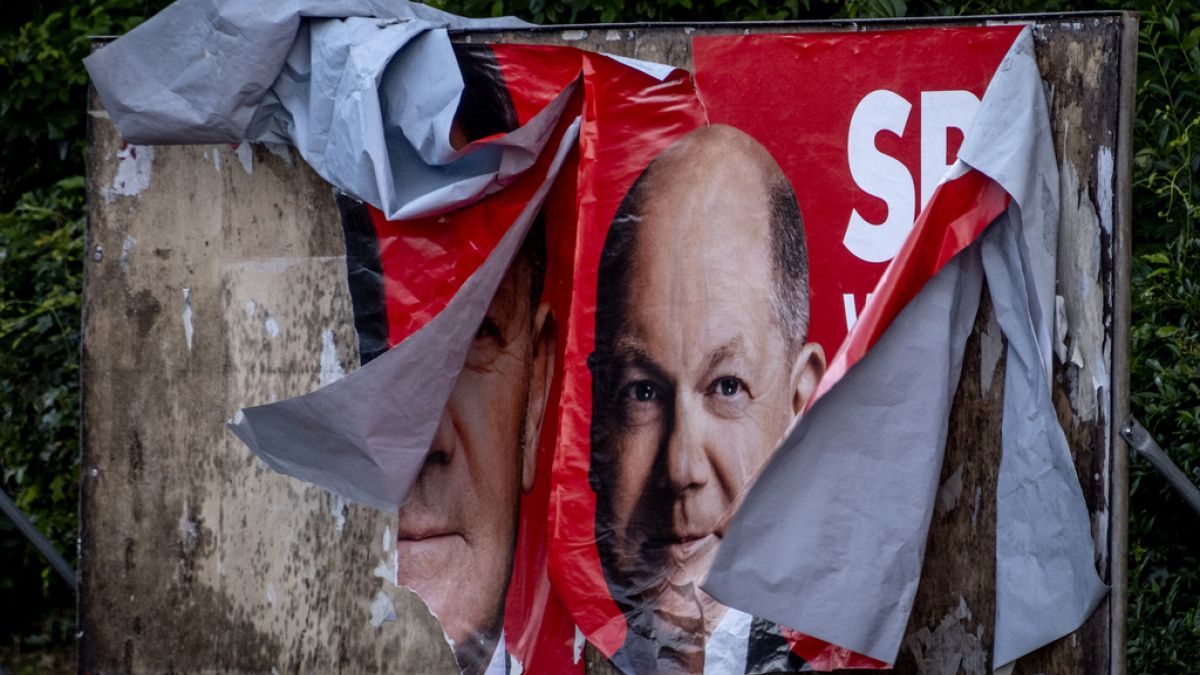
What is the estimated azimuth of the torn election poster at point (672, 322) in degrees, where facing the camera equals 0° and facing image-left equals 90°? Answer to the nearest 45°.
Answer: approximately 0°
